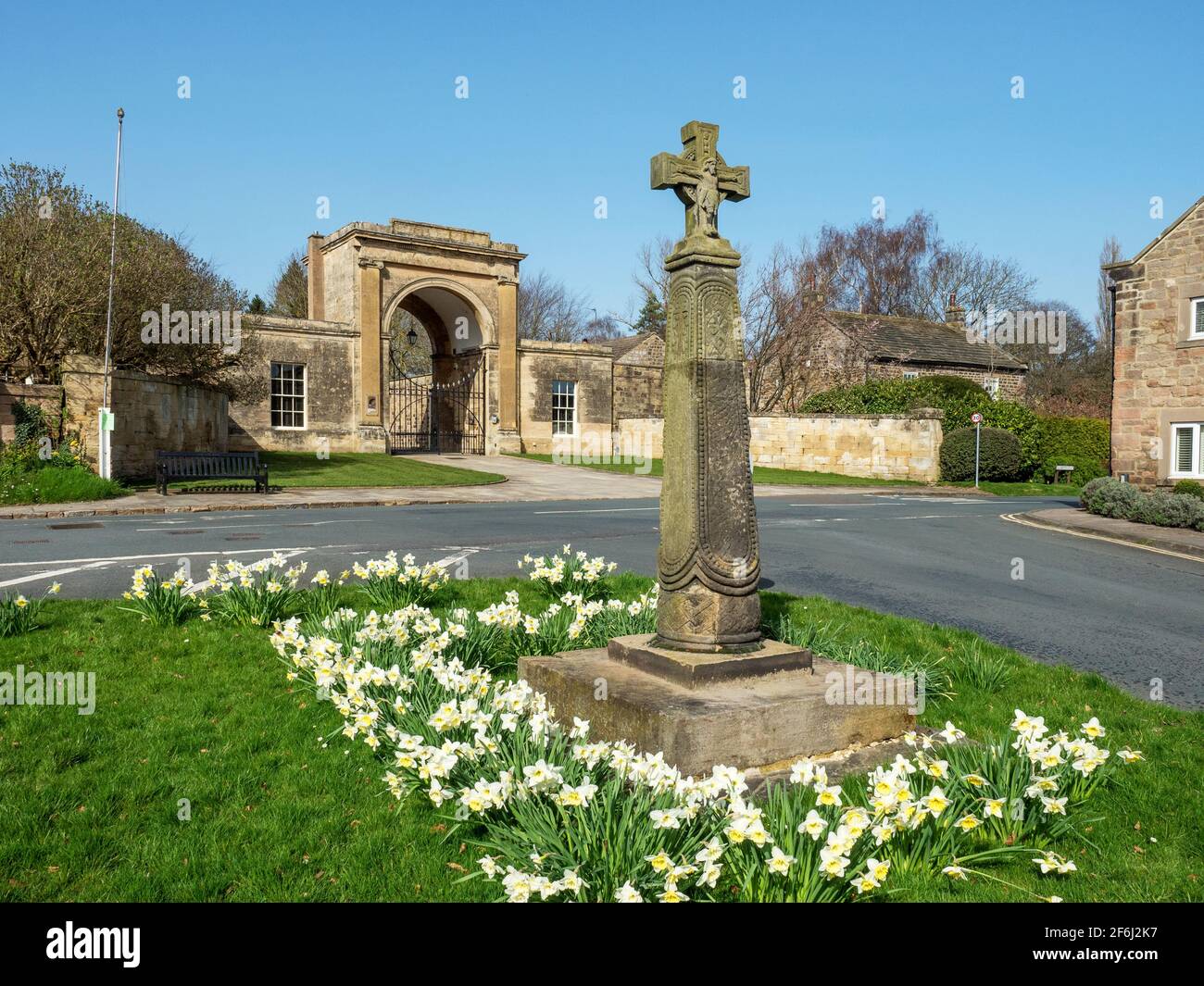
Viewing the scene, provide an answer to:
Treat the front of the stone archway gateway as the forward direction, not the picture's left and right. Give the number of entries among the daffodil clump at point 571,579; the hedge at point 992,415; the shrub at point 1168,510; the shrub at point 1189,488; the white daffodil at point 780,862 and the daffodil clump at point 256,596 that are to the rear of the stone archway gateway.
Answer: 0

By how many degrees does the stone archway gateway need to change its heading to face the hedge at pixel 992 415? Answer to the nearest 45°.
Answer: approximately 45° to its left

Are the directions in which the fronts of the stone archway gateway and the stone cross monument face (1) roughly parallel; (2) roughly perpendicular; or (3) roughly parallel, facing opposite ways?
roughly parallel

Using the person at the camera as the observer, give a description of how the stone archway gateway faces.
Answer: facing the viewer and to the right of the viewer

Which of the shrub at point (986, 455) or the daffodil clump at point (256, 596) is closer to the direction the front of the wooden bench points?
the daffodil clump

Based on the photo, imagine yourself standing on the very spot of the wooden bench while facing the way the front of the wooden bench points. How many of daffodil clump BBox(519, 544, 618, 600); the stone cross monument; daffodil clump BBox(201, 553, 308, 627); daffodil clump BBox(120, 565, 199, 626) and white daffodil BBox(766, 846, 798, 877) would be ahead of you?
5

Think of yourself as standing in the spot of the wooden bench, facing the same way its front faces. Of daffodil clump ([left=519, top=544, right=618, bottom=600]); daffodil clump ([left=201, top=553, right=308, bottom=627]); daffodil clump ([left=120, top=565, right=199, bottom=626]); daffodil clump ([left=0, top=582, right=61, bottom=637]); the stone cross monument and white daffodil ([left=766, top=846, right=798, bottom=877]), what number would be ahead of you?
6

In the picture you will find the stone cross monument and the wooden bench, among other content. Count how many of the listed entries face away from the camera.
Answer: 0

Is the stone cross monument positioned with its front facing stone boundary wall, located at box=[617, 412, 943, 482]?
no

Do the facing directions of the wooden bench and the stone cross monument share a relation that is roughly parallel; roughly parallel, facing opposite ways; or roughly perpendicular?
roughly parallel

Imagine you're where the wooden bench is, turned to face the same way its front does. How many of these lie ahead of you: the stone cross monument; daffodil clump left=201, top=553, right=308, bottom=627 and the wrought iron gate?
2

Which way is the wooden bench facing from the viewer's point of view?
toward the camera

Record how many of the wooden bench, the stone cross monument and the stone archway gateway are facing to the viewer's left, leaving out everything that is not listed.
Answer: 0

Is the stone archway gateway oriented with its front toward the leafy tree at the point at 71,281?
no

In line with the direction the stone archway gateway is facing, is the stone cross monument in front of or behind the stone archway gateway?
in front

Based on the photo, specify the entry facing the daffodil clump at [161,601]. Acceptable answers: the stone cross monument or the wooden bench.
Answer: the wooden bench

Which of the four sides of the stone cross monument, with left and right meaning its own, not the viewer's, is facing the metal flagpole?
back

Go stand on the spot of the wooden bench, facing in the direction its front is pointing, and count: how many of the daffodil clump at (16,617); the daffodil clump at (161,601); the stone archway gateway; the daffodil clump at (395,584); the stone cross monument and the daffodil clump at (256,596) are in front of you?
5
